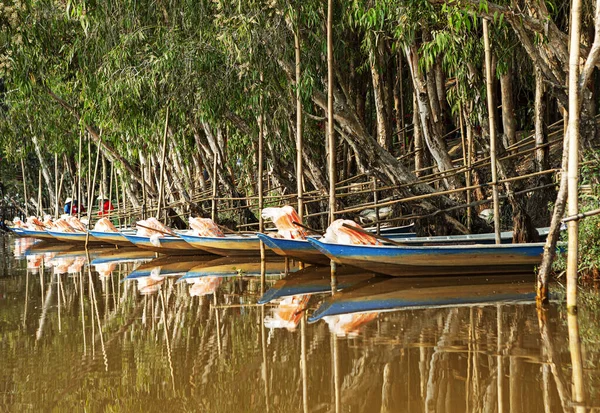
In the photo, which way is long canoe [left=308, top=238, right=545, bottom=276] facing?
to the viewer's left

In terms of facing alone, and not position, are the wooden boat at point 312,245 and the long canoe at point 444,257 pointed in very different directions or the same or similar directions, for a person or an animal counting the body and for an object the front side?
same or similar directions

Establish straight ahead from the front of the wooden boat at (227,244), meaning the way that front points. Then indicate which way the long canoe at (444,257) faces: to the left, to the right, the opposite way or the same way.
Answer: the same way

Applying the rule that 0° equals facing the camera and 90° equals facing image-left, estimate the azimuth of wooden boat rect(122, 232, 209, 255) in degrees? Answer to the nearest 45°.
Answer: approximately 90°

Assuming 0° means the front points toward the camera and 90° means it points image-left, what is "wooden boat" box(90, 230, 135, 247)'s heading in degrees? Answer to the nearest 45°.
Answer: approximately 90°

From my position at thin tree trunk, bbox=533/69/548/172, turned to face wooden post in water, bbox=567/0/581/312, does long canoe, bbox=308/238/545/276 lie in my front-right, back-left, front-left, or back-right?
front-right

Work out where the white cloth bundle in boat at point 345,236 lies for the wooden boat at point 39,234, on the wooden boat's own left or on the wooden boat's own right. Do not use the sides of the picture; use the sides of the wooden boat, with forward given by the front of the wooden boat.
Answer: on the wooden boat's own left

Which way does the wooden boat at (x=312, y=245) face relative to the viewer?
to the viewer's left

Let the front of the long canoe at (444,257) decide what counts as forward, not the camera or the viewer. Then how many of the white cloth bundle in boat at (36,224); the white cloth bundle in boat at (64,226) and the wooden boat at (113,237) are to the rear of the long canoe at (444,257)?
0

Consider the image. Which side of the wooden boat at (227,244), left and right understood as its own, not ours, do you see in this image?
left

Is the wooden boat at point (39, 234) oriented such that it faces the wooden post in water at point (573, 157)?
no

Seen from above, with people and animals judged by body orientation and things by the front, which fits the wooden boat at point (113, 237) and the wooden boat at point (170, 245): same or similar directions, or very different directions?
same or similar directions

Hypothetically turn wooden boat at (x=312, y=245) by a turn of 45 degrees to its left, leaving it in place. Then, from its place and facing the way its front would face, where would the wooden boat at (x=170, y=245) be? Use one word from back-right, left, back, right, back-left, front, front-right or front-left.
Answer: right

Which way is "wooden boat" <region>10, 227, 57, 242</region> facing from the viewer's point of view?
to the viewer's left

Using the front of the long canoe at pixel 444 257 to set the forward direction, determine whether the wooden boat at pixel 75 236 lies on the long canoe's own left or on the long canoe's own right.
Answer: on the long canoe's own right

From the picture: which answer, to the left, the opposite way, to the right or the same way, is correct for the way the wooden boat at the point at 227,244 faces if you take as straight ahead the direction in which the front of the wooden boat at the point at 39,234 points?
the same way
